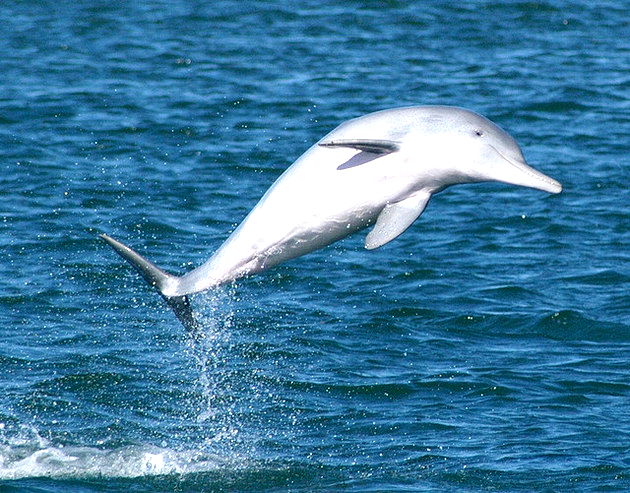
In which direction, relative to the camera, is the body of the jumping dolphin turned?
to the viewer's right
